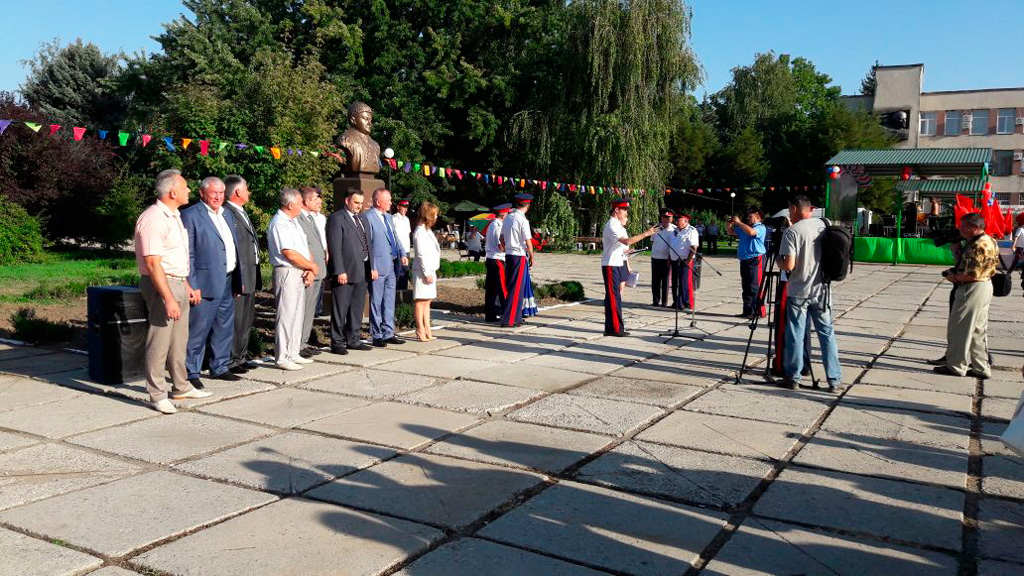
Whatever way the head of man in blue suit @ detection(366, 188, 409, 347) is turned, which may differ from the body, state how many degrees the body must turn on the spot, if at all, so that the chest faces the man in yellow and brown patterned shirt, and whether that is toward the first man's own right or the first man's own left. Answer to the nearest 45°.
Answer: approximately 45° to the first man's own left

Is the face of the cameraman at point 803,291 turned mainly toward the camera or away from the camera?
away from the camera

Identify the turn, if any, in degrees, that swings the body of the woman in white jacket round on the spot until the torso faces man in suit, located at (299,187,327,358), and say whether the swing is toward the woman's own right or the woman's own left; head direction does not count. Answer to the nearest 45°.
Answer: approximately 135° to the woman's own right

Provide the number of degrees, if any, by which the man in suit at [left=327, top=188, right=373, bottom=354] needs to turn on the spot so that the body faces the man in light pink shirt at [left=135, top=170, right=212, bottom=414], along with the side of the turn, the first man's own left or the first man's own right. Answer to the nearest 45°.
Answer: approximately 90° to the first man's own right

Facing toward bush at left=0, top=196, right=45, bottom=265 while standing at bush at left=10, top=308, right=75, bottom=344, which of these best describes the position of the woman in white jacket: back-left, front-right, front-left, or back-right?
back-right

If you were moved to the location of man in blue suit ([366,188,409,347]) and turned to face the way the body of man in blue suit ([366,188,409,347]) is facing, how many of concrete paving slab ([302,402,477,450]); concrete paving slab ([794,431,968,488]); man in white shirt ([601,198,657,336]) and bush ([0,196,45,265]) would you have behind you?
1

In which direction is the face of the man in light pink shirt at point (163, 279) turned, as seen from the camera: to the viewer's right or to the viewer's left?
to the viewer's right

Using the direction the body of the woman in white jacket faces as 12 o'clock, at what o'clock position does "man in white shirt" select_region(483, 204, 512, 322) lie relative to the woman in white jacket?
The man in white shirt is roughly at 10 o'clock from the woman in white jacket.

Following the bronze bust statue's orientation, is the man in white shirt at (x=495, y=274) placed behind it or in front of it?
in front

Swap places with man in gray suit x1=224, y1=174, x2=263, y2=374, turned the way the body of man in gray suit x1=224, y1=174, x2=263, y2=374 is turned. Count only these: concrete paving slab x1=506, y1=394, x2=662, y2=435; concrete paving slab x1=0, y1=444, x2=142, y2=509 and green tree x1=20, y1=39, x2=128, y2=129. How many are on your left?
1

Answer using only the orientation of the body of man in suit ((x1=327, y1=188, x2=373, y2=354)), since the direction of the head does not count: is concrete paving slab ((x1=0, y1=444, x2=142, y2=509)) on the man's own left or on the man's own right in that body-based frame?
on the man's own right

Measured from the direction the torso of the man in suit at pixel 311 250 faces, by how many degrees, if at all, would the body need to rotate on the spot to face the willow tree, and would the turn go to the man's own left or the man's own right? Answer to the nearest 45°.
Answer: approximately 90° to the man's own left

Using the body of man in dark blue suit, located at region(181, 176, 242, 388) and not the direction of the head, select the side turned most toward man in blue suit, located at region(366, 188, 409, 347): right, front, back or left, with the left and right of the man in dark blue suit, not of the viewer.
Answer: left
